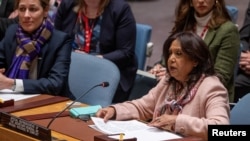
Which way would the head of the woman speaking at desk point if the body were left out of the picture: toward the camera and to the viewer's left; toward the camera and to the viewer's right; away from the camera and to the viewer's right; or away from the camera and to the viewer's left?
toward the camera and to the viewer's left

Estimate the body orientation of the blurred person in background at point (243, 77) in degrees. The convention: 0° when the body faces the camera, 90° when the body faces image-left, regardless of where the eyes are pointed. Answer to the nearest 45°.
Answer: approximately 45°

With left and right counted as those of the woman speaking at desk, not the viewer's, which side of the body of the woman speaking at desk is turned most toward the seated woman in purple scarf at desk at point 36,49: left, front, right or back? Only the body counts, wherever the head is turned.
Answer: right

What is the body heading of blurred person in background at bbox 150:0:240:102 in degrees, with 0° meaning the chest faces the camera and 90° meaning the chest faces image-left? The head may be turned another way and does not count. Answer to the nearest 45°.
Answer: approximately 45°

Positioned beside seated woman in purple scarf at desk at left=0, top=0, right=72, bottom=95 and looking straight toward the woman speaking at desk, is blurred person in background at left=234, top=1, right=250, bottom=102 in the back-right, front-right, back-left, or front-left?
front-left

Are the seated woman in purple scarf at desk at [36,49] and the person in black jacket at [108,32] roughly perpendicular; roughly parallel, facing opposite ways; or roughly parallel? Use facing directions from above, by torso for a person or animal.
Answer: roughly parallel

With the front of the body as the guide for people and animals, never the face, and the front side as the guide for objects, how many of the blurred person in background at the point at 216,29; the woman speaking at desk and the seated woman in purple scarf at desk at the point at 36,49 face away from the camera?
0

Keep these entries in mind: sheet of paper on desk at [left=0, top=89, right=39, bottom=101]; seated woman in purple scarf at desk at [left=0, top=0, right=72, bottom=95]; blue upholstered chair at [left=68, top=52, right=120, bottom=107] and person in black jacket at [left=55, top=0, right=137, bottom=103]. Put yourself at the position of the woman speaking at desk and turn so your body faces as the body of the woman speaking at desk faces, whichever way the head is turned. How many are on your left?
0

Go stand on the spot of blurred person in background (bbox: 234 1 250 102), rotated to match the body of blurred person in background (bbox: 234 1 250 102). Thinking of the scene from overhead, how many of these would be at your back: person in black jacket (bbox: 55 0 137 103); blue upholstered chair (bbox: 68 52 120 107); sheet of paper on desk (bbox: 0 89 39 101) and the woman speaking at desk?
0

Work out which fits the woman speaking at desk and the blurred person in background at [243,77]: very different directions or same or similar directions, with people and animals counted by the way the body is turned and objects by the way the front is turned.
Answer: same or similar directions

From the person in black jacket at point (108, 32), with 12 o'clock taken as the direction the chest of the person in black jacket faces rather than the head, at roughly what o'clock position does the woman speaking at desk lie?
The woman speaking at desk is roughly at 10 o'clock from the person in black jacket.

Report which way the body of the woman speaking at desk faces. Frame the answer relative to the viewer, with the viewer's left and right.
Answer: facing the viewer and to the left of the viewer

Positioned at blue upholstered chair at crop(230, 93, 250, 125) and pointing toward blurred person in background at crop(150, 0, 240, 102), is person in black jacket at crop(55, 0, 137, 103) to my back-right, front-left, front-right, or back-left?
front-left

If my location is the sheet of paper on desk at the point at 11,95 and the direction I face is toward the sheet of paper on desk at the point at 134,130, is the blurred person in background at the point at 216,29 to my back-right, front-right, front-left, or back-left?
front-left
